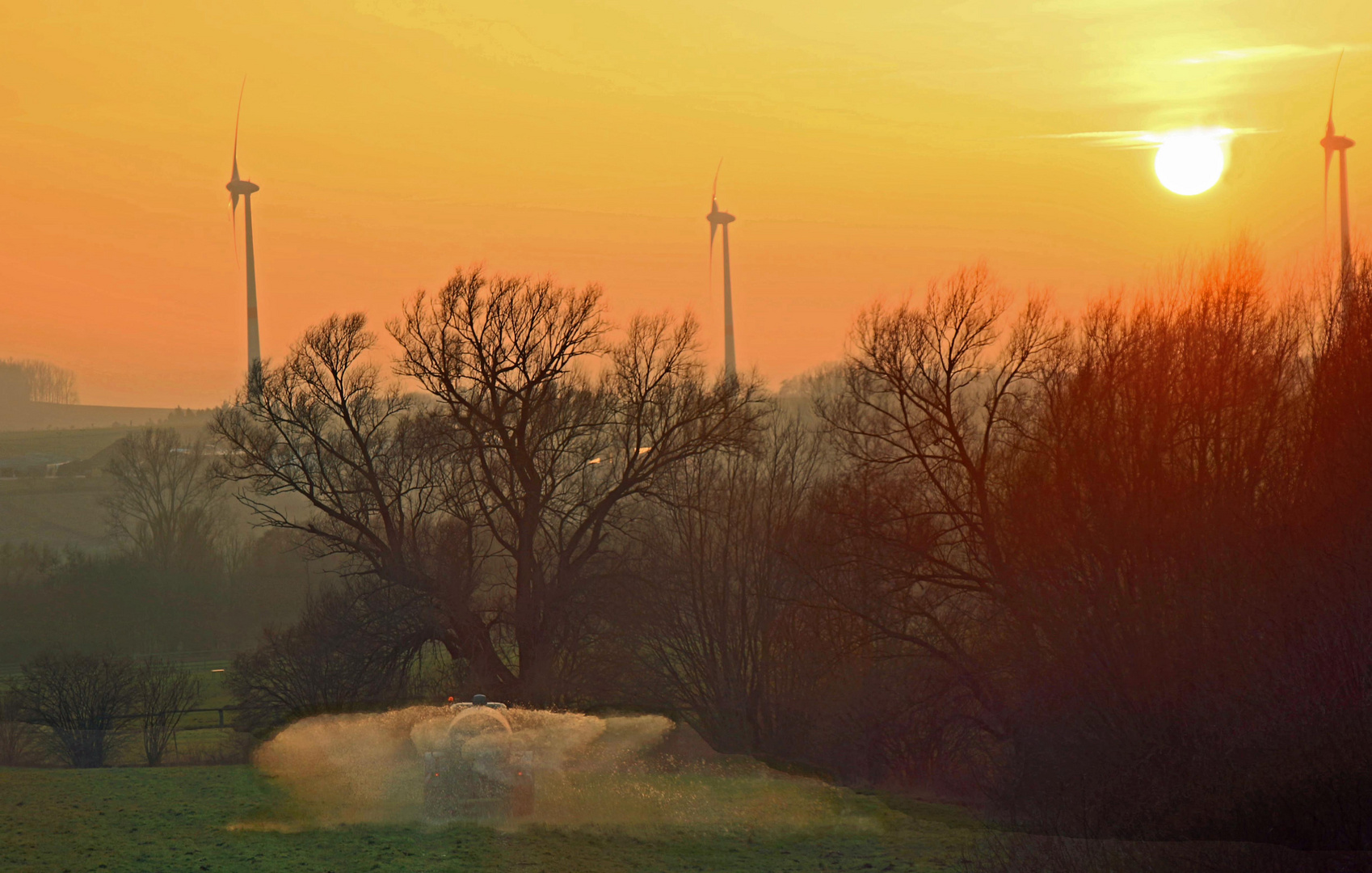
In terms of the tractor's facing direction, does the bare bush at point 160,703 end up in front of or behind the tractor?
in front

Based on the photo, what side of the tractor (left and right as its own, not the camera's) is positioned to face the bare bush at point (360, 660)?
front

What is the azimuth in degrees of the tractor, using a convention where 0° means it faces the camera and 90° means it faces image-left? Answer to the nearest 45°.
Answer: approximately 180°

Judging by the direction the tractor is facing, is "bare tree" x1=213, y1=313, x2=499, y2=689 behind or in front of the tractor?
in front

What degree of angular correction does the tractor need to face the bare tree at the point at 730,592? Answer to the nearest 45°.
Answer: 0° — it already faces it
